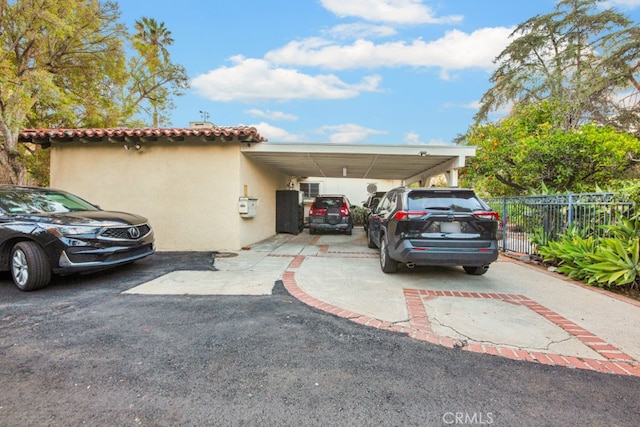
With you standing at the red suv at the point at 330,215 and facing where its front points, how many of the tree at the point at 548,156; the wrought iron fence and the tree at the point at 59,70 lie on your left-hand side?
1

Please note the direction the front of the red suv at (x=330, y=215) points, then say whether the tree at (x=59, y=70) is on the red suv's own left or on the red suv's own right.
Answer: on the red suv's own left

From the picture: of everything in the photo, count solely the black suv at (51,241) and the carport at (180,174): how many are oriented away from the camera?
0

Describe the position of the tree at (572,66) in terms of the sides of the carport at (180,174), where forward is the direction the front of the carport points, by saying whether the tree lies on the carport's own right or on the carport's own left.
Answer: on the carport's own left

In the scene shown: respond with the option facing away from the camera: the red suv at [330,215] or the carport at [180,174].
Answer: the red suv

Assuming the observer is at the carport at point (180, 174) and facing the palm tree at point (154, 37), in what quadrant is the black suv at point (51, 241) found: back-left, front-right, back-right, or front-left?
back-left

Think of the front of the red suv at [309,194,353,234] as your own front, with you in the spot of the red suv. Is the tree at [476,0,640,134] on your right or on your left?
on your right

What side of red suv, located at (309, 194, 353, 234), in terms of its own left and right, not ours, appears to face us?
back

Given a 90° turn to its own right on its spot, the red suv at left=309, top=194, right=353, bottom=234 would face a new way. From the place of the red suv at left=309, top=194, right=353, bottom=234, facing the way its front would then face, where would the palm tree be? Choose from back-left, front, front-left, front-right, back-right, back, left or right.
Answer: back-left

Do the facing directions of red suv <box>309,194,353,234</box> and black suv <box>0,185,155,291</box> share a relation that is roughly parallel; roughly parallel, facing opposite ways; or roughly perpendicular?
roughly perpendicular

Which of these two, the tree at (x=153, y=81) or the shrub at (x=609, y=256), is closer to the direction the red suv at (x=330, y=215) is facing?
the tree
